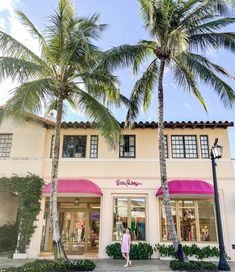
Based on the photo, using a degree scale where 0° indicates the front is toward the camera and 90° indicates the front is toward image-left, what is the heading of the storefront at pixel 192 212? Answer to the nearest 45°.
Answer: approximately 0°

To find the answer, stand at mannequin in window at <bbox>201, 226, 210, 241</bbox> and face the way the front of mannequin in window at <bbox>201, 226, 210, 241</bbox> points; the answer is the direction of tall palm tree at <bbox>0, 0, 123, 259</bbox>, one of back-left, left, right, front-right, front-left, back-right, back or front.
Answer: front-right

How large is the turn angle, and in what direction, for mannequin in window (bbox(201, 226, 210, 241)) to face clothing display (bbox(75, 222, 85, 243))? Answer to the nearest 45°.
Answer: approximately 90° to its right

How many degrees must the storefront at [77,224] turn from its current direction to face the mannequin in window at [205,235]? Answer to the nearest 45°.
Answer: approximately 45° to its left

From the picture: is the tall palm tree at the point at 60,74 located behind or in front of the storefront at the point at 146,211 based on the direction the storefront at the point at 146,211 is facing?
in front

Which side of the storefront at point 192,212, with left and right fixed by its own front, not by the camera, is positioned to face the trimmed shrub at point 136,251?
right

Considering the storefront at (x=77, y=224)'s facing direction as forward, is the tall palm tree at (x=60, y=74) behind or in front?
in front
